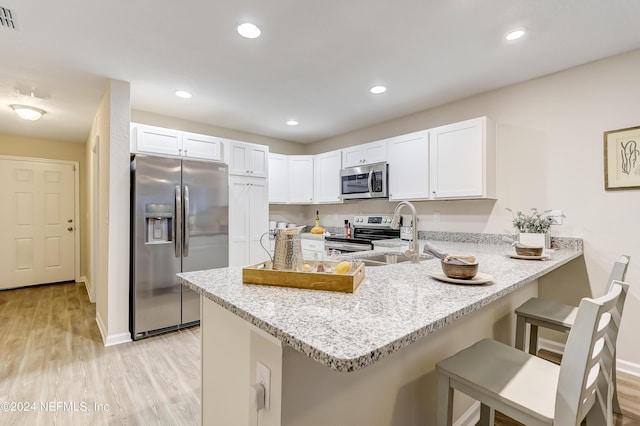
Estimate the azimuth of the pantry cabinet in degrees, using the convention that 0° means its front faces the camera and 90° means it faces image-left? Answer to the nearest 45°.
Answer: approximately 315°

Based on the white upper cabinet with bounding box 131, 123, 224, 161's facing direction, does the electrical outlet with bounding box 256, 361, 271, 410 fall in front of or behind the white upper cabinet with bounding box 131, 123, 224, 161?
in front

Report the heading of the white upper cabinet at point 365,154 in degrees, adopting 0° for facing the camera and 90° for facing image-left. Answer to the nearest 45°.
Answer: approximately 45°

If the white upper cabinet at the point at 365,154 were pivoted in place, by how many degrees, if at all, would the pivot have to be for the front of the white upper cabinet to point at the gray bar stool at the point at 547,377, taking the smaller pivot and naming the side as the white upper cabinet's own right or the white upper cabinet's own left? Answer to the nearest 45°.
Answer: approximately 45° to the white upper cabinet's own left

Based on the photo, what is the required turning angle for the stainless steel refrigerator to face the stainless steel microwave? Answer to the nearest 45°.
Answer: approximately 45° to its left

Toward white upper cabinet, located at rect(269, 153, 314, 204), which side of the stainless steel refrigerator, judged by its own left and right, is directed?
left

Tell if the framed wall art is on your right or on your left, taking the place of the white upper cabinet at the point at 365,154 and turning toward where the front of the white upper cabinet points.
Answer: on your left

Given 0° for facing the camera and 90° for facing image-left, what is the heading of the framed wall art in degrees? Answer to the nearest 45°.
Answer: approximately 45°
